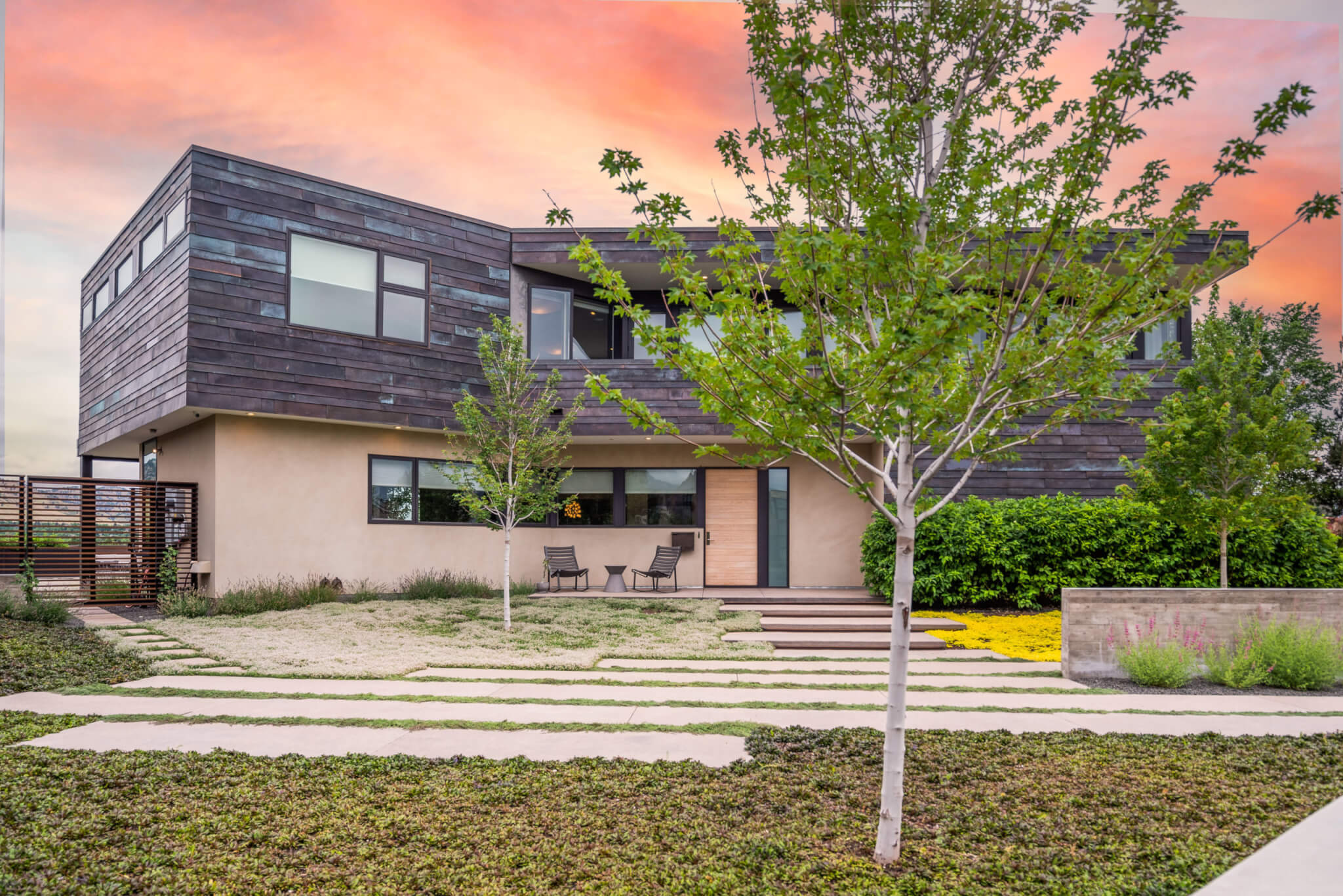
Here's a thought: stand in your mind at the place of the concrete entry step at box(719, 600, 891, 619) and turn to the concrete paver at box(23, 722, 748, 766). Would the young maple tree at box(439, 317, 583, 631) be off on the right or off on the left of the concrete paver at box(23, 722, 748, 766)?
right

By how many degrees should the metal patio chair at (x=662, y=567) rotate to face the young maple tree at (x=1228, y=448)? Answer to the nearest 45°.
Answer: approximately 90° to its left

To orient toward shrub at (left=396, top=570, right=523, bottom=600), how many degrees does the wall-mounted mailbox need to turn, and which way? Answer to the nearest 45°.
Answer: approximately 45° to its right
